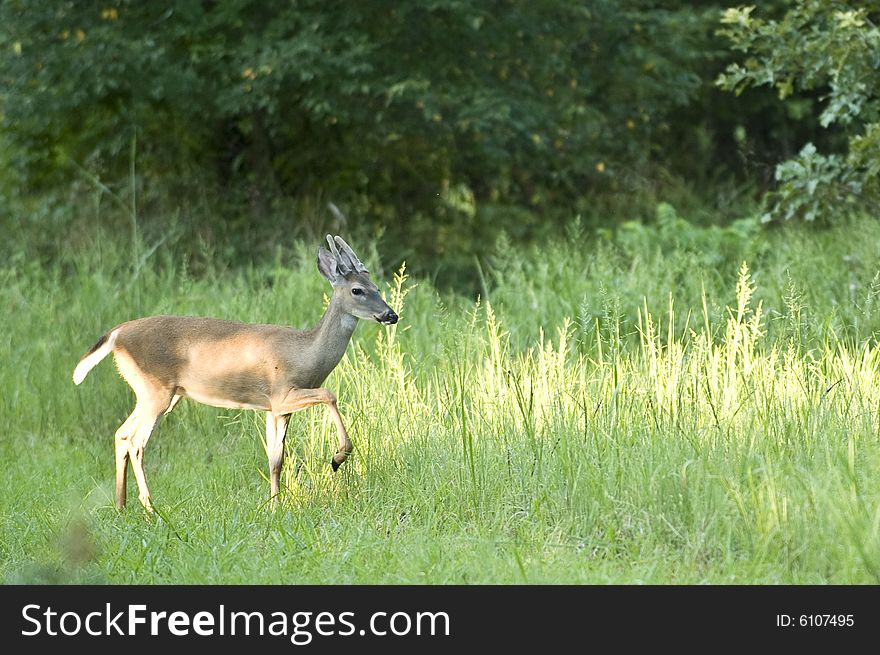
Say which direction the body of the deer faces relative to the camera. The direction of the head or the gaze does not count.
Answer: to the viewer's right
